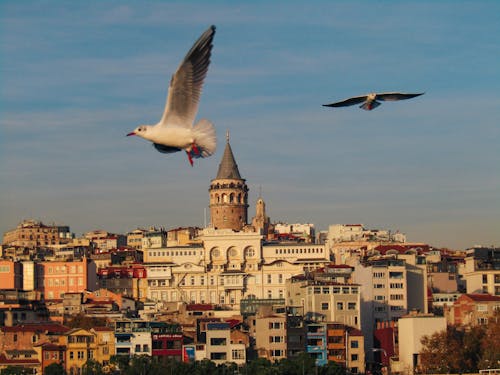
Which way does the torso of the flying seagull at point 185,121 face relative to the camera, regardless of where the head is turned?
to the viewer's left
